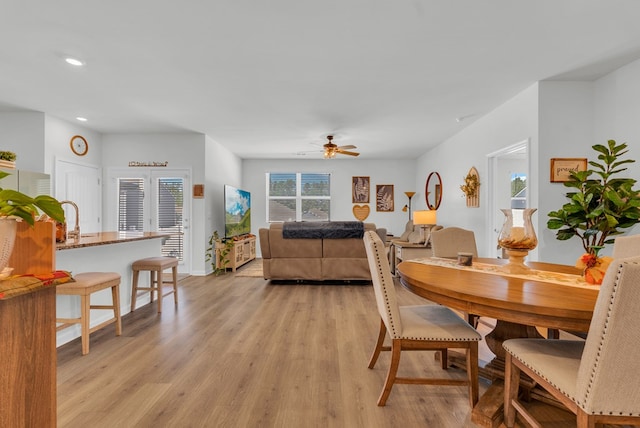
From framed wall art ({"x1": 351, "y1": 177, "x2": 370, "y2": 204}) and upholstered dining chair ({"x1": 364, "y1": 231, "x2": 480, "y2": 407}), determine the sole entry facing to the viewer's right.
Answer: the upholstered dining chair

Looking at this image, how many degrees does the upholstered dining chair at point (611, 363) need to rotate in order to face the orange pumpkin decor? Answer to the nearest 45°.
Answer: approximately 45° to its right

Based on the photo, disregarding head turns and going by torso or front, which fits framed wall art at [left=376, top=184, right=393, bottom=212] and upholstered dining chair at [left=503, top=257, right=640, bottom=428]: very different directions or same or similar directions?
very different directions

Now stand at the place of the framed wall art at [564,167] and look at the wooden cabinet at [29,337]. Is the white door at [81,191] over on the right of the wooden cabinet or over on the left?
right

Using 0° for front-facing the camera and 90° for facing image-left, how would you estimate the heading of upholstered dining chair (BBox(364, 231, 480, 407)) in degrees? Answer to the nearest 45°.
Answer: approximately 270°

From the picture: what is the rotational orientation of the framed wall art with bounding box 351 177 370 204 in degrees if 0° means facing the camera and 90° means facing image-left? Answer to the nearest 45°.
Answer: approximately 0°

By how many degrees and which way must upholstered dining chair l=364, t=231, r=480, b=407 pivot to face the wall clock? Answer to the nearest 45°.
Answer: approximately 180°

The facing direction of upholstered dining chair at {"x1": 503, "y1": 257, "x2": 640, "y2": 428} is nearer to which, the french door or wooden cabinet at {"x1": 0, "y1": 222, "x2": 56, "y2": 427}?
the french door

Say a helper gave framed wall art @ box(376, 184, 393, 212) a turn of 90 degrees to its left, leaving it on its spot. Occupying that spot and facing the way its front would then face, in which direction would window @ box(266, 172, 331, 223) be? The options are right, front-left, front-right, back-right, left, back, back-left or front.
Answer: back

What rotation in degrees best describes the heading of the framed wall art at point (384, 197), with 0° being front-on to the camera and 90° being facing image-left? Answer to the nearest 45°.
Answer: approximately 0°
